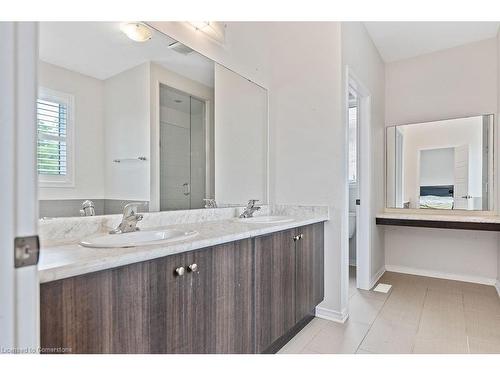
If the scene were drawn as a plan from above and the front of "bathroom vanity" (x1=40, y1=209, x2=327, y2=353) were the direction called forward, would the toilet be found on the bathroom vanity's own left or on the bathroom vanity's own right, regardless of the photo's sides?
on the bathroom vanity's own left

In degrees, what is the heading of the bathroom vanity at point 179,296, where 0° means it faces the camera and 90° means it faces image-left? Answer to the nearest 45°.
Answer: approximately 315°

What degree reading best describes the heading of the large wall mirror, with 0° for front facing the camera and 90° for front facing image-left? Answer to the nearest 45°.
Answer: approximately 315°

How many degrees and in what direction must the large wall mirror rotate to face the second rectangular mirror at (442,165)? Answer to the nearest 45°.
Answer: approximately 45° to its left

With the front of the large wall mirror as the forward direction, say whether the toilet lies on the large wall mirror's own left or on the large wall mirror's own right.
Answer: on the large wall mirror's own left
